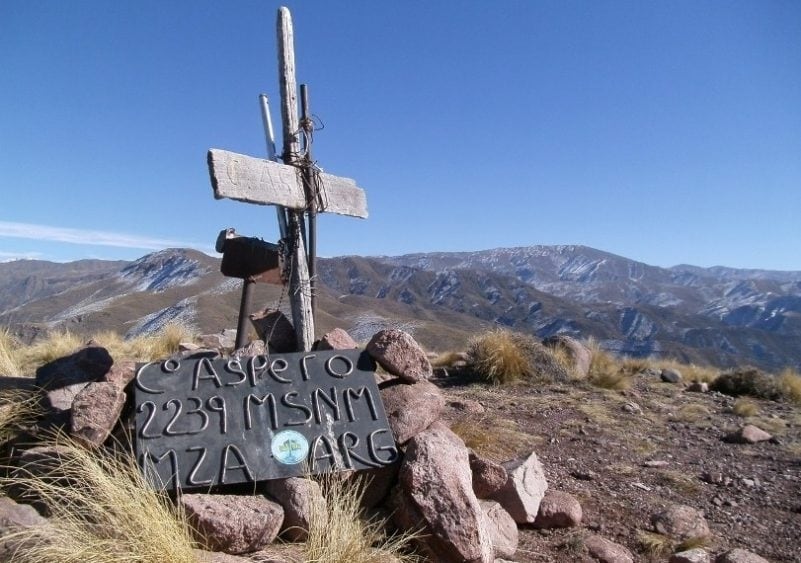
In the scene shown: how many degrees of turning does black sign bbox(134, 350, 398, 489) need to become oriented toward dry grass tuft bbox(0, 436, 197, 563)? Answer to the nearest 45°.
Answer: approximately 45° to its right

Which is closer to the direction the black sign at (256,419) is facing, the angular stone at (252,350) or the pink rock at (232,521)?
the pink rock

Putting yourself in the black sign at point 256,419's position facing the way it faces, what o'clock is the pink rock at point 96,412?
The pink rock is roughly at 3 o'clock from the black sign.

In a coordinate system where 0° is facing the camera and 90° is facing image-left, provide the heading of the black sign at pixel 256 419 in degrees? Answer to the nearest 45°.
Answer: approximately 0°

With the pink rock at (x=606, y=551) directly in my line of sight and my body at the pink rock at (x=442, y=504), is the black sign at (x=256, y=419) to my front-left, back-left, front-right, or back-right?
back-left

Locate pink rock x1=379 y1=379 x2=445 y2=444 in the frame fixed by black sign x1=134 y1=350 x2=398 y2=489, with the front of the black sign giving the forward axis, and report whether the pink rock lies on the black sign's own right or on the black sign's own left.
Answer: on the black sign's own left

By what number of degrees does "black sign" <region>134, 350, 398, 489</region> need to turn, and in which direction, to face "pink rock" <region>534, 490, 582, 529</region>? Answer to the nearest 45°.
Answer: approximately 90° to its left

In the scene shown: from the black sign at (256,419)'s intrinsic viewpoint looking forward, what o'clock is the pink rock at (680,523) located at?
The pink rock is roughly at 9 o'clock from the black sign.

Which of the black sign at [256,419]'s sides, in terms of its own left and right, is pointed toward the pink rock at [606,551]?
left

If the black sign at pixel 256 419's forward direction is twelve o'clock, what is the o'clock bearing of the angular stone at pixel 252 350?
The angular stone is roughly at 6 o'clock from the black sign.
